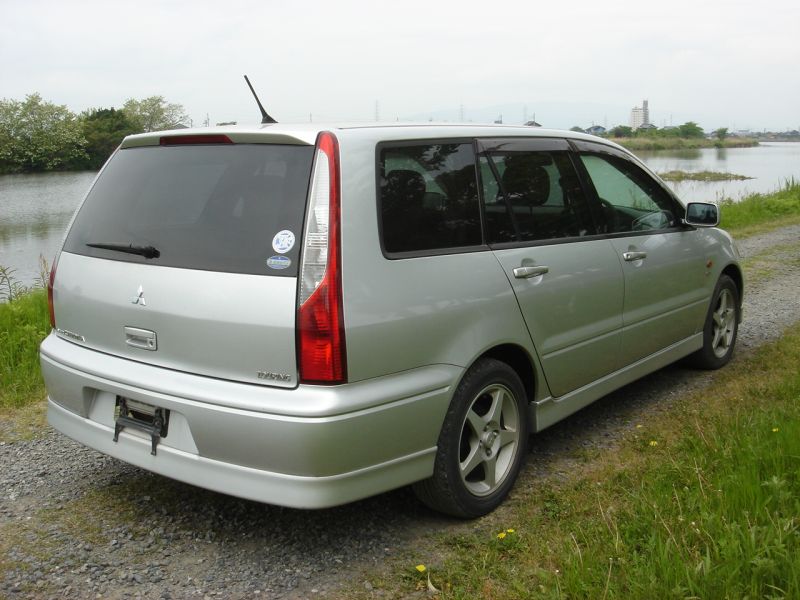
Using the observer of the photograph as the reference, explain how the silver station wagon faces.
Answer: facing away from the viewer and to the right of the viewer
